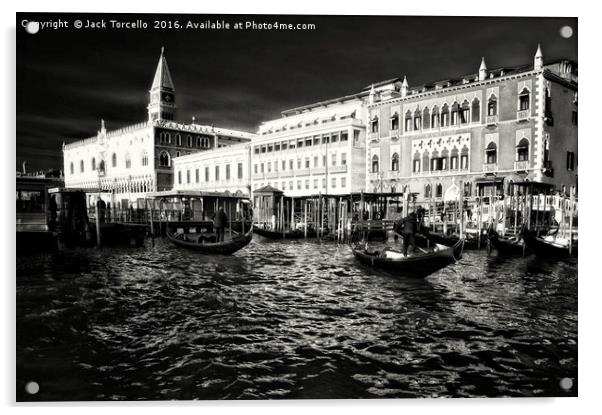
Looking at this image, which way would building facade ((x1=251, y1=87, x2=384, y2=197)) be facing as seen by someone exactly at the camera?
facing the viewer and to the left of the viewer

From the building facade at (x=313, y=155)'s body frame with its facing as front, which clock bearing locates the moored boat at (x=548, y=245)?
The moored boat is roughly at 10 o'clock from the building facade.

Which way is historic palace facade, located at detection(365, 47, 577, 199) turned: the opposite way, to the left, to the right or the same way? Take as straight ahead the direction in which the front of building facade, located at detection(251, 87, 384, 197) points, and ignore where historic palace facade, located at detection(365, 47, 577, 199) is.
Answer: the same way

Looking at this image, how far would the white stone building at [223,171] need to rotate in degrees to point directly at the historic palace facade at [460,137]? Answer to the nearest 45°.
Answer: approximately 90° to its left

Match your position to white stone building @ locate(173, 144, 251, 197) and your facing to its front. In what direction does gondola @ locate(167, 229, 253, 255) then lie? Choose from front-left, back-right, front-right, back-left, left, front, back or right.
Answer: front-left

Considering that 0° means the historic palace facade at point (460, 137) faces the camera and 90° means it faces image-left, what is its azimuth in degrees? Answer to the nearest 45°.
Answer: approximately 45°

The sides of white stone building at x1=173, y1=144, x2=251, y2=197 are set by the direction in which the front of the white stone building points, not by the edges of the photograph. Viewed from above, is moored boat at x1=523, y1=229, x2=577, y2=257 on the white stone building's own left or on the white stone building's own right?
on the white stone building's own left
